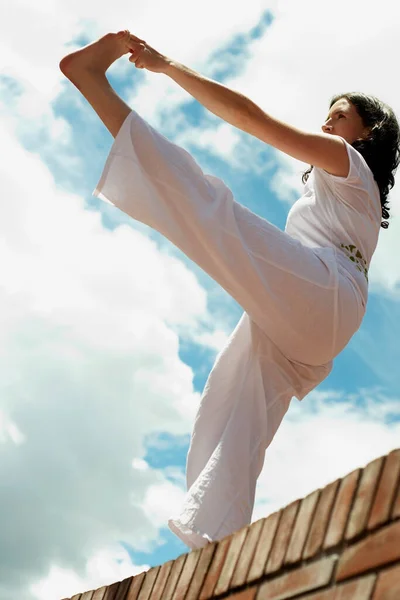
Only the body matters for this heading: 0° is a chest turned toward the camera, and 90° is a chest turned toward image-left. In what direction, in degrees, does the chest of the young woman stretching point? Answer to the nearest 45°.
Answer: approximately 90°
